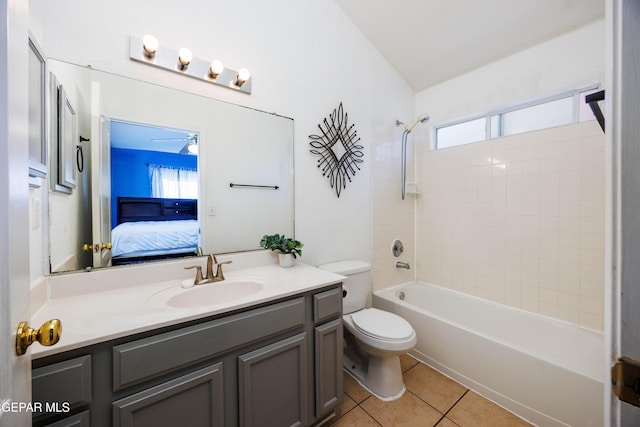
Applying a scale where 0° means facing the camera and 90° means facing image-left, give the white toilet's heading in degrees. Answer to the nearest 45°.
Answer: approximately 315°

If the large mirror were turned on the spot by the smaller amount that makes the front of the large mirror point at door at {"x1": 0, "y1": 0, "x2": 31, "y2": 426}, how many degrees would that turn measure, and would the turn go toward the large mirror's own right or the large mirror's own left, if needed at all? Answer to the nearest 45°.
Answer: approximately 45° to the large mirror's own right

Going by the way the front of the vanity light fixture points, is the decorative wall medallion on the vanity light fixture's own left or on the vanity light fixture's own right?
on the vanity light fixture's own left

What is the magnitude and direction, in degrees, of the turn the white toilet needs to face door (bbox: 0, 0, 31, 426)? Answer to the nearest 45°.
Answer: approximately 90° to its right
